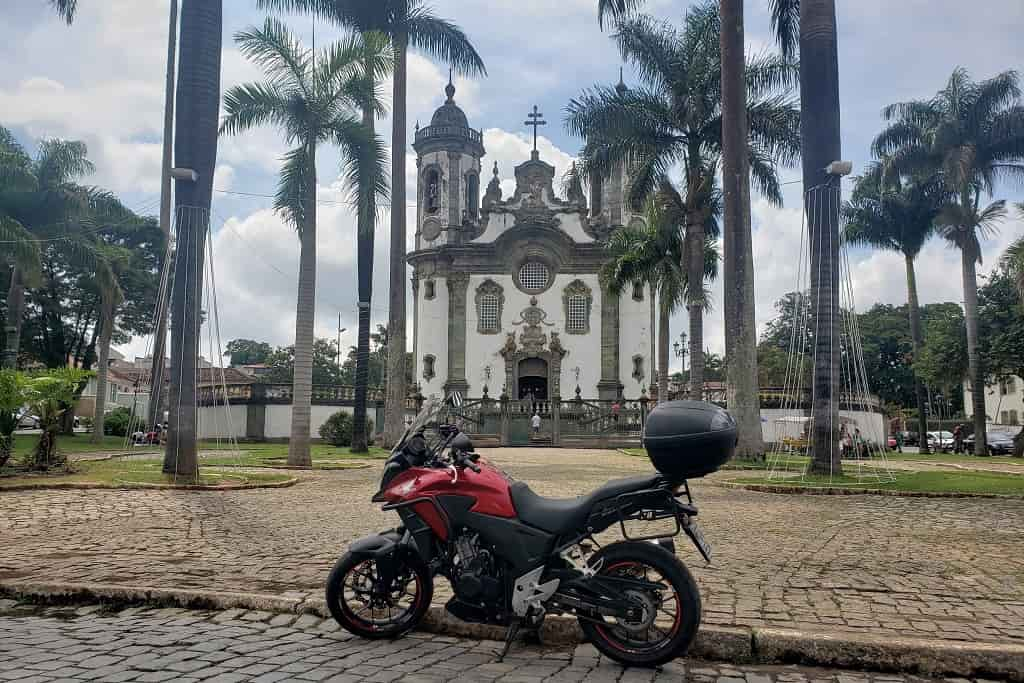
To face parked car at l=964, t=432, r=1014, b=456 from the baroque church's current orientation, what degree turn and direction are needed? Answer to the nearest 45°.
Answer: approximately 45° to its left

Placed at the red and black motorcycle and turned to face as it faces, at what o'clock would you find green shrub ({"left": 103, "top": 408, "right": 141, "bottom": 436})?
The green shrub is roughly at 2 o'clock from the red and black motorcycle.

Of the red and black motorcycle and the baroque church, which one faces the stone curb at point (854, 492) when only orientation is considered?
the baroque church

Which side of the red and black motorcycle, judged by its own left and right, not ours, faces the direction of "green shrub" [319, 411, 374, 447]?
right

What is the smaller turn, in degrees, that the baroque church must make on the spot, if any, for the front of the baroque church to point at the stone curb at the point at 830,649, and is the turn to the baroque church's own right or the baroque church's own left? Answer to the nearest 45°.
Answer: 0° — it already faces it

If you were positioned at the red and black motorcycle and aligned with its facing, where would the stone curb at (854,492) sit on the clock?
The stone curb is roughly at 4 o'clock from the red and black motorcycle.

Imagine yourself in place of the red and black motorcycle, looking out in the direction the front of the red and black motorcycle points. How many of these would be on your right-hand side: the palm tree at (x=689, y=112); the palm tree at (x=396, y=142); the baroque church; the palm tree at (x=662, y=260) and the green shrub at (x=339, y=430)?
5

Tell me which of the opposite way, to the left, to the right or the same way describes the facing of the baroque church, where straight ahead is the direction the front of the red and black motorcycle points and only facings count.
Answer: to the left

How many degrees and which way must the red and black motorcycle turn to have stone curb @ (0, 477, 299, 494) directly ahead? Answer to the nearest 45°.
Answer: approximately 45° to its right

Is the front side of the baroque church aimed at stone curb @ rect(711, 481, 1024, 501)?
yes

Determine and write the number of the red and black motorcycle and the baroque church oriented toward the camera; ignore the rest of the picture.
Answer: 1

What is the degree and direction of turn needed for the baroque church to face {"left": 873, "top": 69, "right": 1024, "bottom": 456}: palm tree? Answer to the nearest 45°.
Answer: approximately 45° to its left

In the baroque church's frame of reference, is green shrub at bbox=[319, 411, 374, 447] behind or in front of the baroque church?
in front

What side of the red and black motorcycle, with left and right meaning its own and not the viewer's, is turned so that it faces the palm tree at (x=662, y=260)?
right

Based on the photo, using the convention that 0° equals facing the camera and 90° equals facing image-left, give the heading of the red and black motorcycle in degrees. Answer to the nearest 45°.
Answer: approximately 90°

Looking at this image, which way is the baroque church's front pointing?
toward the camera

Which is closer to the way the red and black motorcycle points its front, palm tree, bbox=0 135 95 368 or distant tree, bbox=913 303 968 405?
the palm tree

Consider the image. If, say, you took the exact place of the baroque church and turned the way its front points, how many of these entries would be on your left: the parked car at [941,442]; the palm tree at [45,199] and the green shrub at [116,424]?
1
